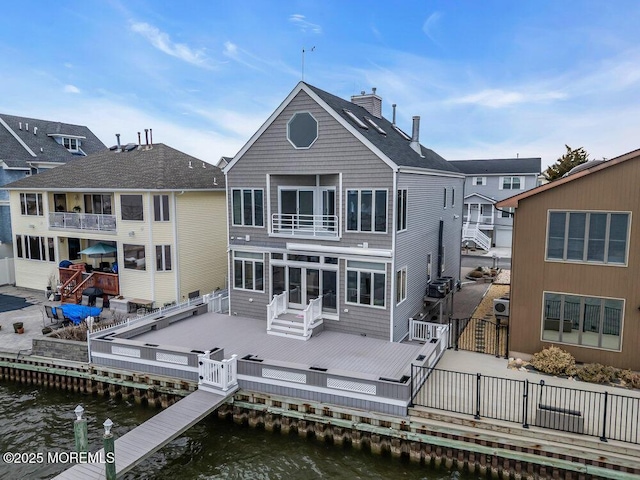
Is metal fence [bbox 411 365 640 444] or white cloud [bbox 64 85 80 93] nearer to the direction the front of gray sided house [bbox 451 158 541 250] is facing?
the metal fence

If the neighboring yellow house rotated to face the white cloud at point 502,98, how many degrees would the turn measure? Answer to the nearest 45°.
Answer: approximately 135° to its left

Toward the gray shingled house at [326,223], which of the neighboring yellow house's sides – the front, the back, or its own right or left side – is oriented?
left

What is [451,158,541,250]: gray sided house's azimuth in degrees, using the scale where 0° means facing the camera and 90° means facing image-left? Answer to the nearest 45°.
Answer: approximately 0°

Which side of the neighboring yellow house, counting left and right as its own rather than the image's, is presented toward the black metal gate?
left
